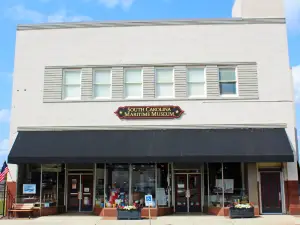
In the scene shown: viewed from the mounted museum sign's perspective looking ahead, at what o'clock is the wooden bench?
The wooden bench is roughly at 3 o'clock from the mounted museum sign.

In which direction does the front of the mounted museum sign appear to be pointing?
toward the camera

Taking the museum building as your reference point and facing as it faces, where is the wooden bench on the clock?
The wooden bench is roughly at 3 o'clock from the museum building.

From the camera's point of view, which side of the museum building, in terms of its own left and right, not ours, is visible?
front

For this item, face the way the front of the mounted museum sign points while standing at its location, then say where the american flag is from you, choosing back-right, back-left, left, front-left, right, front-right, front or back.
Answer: right
